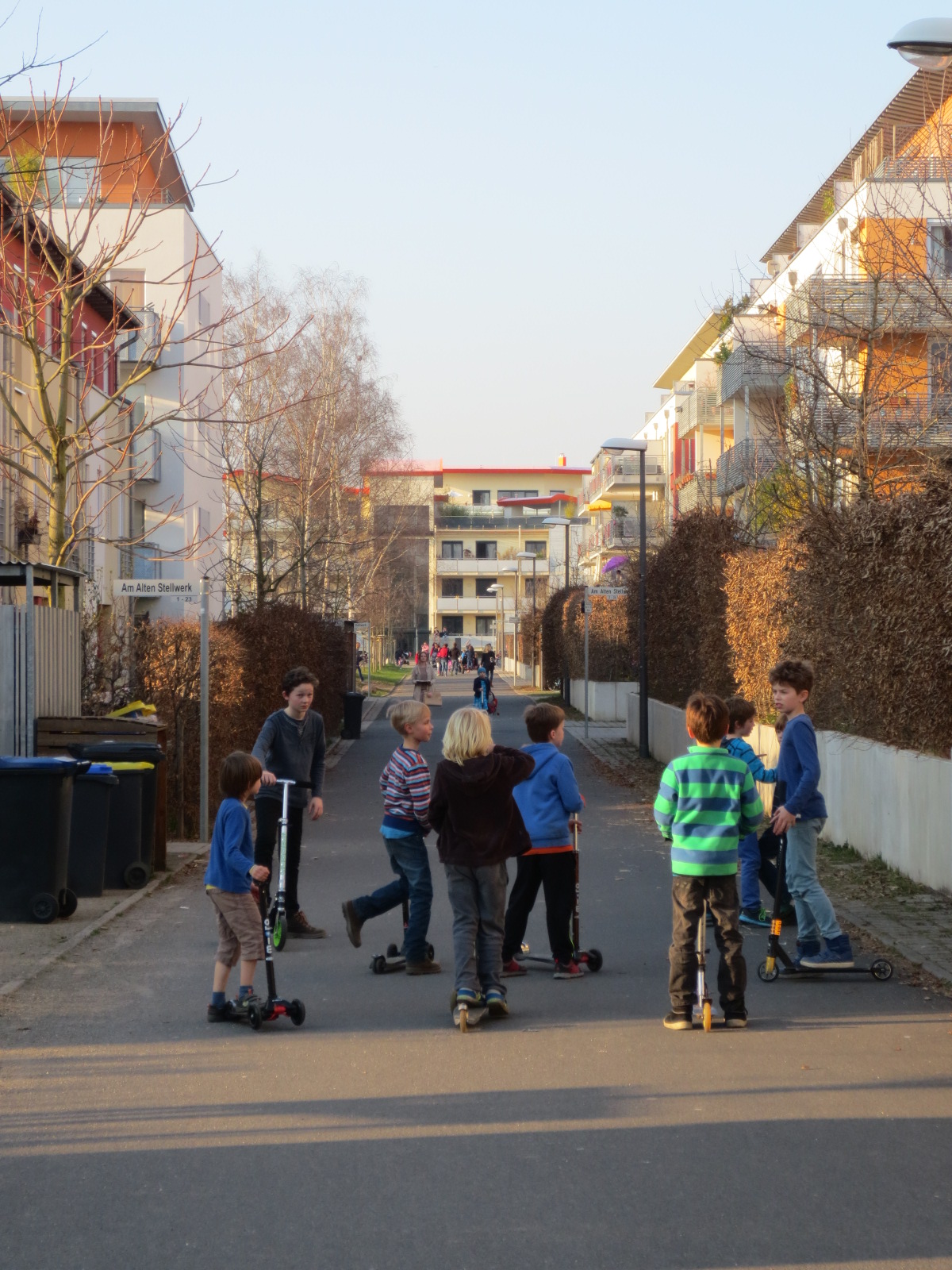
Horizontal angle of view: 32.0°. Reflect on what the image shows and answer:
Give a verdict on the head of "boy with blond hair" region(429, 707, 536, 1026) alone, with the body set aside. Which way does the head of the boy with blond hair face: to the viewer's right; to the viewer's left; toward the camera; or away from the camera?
away from the camera

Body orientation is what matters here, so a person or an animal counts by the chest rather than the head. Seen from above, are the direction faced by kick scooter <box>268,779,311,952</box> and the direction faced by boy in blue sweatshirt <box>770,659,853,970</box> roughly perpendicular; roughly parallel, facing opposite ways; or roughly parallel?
roughly perpendicular

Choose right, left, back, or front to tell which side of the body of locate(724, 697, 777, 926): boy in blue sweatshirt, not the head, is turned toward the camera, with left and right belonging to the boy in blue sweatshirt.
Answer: right

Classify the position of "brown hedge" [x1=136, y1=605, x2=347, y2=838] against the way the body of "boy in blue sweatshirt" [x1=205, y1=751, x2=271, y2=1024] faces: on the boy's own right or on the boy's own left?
on the boy's own left

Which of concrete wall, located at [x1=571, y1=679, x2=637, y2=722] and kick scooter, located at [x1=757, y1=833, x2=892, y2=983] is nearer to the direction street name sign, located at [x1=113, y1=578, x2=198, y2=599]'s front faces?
the kick scooter

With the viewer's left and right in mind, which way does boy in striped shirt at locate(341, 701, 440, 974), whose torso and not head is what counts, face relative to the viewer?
facing to the right of the viewer

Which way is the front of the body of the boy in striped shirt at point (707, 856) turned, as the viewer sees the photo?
away from the camera

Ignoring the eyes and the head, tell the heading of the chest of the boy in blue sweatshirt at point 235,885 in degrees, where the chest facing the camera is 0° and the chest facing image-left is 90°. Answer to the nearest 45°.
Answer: approximately 270°

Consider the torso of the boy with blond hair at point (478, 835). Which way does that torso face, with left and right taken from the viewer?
facing away from the viewer

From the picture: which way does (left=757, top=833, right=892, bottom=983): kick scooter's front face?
to the viewer's left
